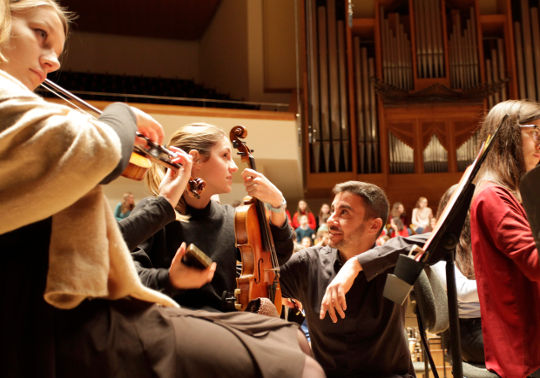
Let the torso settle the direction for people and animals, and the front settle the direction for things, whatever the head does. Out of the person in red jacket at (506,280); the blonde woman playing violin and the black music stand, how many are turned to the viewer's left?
1

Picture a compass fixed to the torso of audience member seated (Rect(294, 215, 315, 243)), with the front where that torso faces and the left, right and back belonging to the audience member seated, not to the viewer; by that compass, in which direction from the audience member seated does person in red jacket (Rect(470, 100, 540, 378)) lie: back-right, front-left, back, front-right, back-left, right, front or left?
front

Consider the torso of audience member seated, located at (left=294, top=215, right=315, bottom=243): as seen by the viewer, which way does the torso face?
toward the camera

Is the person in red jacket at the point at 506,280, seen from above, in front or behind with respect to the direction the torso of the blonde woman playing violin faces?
in front

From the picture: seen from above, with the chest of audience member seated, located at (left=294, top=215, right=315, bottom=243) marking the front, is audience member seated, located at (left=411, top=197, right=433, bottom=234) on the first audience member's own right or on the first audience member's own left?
on the first audience member's own left

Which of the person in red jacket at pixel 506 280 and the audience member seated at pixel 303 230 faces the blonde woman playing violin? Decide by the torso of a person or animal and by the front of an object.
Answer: the audience member seated

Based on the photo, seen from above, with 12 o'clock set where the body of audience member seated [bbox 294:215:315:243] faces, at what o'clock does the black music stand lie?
The black music stand is roughly at 12 o'clock from the audience member seated.

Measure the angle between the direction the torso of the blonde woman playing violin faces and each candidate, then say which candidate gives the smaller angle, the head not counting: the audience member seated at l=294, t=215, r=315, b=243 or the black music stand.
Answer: the black music stand

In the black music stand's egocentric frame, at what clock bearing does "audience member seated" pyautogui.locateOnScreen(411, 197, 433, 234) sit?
The audience member seated is roughly at 3 o'clock from the black music stand.

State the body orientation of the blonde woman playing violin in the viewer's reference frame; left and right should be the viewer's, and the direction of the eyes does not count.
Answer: facing to the right of the viewer

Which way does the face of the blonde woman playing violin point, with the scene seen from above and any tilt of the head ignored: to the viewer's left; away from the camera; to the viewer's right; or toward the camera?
to the viewer's right

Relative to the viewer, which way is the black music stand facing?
to the viewer's left

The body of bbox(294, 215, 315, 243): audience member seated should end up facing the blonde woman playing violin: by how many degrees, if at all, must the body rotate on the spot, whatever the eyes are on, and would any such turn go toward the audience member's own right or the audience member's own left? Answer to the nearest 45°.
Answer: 0° — they already face them
